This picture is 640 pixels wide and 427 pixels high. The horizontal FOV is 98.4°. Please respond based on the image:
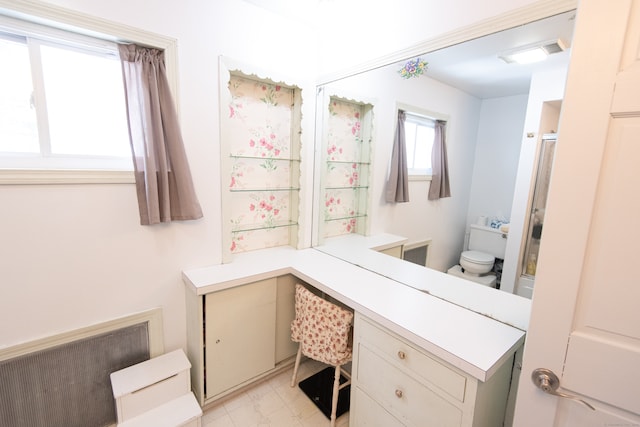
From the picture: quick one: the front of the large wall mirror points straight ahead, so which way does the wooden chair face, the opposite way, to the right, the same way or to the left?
the opposite way

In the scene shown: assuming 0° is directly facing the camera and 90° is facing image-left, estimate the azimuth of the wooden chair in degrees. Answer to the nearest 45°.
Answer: approximately 225°

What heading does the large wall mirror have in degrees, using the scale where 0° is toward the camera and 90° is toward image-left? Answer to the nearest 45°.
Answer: approximately 45°

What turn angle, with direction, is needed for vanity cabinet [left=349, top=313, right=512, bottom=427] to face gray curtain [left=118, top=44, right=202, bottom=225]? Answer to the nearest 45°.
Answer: approximately 45° to its right

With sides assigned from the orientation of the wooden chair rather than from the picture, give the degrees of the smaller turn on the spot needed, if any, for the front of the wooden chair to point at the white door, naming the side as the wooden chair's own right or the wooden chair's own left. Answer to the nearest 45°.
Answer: approximately 90° to the wooden chair's own right

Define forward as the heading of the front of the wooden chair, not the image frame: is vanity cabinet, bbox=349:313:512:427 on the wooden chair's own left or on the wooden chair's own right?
on the wooden chair's own right
